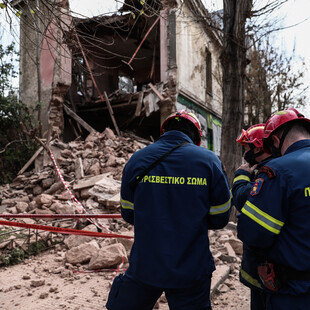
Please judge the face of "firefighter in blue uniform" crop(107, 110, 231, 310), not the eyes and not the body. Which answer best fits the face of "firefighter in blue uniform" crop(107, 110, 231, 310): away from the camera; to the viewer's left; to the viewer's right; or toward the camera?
away from the camera

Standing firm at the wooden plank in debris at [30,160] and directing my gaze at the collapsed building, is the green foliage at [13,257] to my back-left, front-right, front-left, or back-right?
back-right

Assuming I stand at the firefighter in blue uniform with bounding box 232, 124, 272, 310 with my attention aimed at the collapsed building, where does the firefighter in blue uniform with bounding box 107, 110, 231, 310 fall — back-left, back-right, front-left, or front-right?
back-left

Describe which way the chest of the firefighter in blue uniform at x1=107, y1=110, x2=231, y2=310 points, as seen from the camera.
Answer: away from the camera

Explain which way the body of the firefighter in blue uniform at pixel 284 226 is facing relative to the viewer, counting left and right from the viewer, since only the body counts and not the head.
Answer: facing away from the viewer and to the left of the viewer
